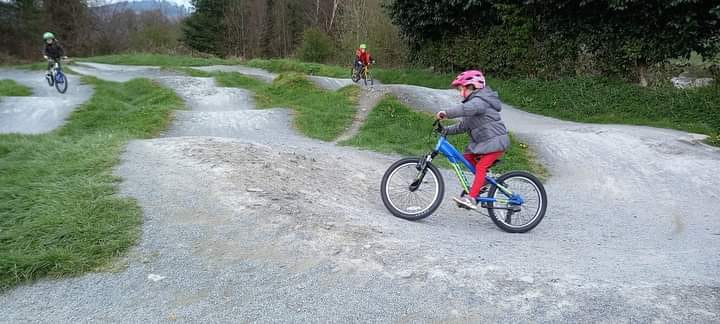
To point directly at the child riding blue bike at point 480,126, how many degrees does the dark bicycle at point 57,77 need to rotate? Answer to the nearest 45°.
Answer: approximately 45° to its right

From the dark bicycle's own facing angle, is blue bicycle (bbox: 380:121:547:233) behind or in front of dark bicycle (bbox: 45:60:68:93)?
in front

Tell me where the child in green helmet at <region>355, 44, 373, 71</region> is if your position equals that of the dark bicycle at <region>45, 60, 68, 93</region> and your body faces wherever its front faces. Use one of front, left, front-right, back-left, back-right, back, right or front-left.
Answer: front-left

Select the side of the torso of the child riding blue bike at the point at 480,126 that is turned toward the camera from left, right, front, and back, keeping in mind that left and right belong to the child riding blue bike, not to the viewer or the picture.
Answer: left

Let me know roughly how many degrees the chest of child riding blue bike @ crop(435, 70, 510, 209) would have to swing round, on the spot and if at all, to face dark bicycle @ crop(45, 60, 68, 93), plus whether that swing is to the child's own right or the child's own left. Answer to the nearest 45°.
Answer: approximately 45° to the child's own right

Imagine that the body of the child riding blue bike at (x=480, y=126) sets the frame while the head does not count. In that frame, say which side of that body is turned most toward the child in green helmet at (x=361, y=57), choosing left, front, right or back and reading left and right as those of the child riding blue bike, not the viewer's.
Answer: right

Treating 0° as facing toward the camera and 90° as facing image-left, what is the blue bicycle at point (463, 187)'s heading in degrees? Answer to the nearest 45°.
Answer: approximately 90°

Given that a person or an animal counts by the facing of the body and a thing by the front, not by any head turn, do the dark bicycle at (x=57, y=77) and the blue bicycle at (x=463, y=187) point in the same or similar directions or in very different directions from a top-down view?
very different directions
